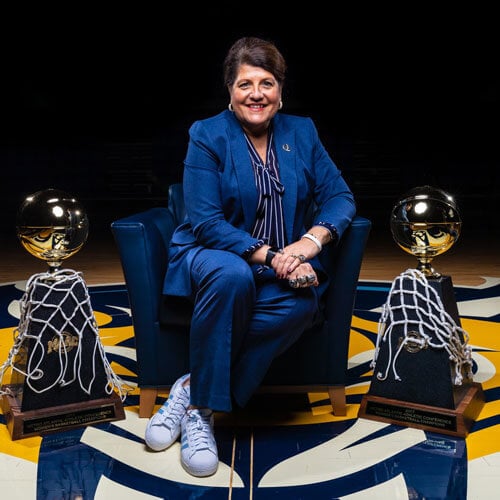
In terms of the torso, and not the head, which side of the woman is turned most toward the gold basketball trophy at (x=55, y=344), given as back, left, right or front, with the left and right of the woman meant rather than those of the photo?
right

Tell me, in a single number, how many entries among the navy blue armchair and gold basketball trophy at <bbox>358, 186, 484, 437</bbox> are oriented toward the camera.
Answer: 2

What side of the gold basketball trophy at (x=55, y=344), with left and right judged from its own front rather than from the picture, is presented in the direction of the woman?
left

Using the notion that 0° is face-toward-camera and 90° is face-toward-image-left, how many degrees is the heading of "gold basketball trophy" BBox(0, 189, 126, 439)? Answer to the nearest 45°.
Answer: approximately 0°

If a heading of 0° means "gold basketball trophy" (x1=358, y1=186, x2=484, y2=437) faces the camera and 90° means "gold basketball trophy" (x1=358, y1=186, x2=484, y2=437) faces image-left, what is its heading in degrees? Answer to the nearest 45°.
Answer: approximately 0°

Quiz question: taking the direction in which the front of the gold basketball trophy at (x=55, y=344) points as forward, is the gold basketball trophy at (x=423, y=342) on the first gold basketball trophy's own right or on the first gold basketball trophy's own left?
on the first gold basketball trophy's own left
